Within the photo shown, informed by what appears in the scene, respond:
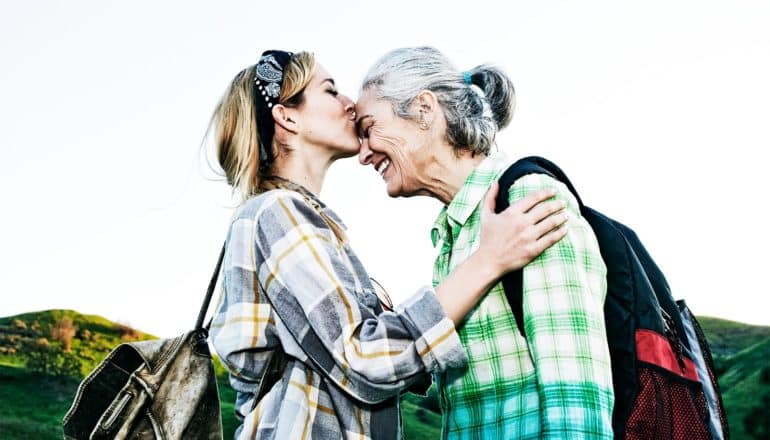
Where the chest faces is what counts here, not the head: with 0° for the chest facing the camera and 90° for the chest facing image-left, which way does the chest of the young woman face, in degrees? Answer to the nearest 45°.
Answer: approximately 270°

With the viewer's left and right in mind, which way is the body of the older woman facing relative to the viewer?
facing to the left of the viewer

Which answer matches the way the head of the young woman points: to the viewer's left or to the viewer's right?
to the viewer's right

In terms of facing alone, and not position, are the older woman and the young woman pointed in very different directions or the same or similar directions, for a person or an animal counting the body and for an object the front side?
very different directions
